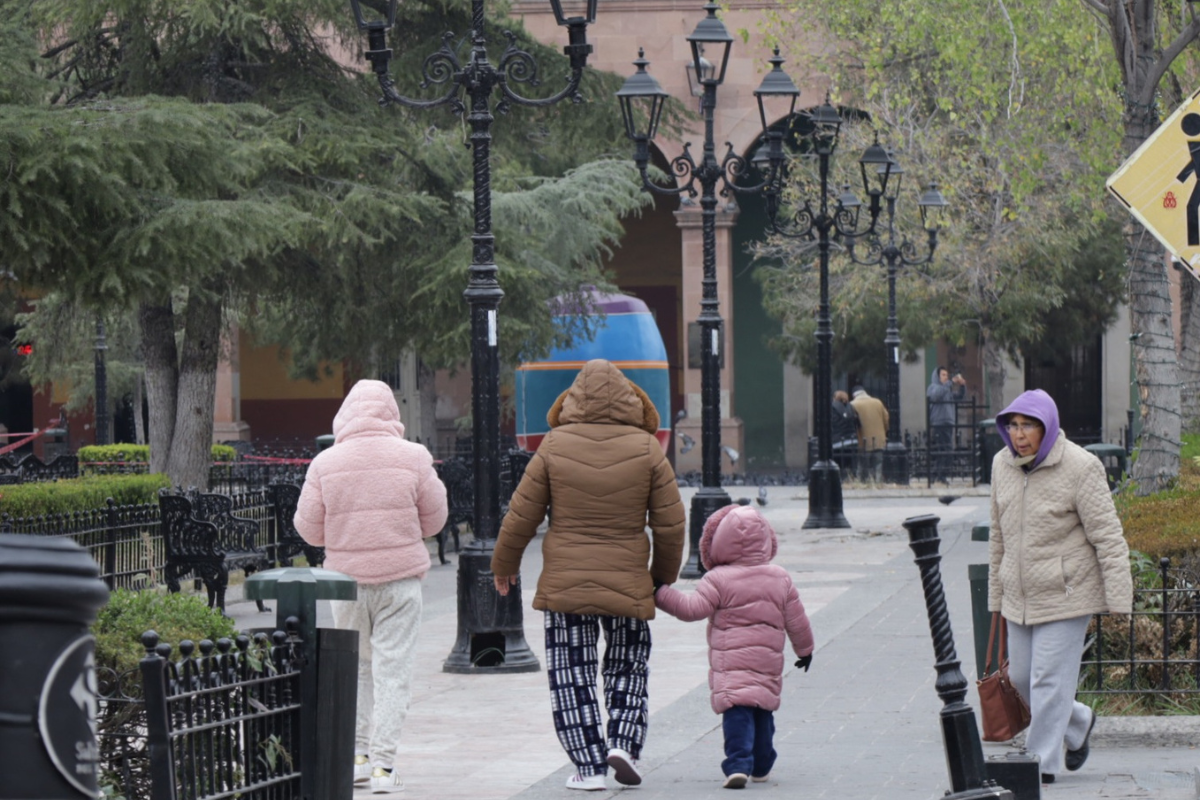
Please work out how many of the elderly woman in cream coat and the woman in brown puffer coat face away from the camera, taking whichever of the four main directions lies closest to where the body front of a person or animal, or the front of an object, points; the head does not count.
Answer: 1

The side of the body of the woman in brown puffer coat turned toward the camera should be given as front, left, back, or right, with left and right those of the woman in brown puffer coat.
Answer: back

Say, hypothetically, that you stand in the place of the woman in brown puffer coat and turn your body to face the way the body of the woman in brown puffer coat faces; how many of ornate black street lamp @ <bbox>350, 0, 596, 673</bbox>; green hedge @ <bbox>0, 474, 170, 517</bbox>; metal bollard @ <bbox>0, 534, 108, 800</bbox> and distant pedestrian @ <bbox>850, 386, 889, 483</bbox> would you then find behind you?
1

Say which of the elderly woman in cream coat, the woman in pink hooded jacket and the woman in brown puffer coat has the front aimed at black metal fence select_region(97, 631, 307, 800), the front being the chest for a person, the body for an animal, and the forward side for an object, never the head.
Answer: the elderly woman in cream coat

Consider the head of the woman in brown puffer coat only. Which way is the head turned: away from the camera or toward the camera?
away from the camera

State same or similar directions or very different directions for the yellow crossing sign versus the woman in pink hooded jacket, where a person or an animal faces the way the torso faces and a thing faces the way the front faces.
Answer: very different directions

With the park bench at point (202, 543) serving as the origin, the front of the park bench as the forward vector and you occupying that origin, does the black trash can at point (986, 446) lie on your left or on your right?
on your left

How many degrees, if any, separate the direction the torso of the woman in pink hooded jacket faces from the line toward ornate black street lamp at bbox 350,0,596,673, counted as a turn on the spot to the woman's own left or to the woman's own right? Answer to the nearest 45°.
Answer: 0° — they already face it

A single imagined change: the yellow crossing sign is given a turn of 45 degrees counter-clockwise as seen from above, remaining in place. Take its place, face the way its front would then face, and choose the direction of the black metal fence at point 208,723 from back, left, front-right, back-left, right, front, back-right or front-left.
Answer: right

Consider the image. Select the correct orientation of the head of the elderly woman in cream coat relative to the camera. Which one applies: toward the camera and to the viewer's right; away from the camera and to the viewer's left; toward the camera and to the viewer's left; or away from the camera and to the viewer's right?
toward the camera and to the viewer's left

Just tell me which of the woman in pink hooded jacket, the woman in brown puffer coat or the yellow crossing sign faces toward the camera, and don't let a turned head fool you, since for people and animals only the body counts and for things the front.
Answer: the yellow crossing sign

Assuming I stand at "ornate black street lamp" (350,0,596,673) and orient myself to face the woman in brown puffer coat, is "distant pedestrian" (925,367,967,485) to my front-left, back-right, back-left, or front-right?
back-left

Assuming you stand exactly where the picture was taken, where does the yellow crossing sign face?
facing the viewer

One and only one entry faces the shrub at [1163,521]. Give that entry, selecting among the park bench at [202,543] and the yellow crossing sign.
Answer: the park bench

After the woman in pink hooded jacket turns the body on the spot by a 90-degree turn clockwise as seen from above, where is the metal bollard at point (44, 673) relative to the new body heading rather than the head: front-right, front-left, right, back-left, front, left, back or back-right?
right

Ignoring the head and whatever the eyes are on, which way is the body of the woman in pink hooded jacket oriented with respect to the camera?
away from the camera

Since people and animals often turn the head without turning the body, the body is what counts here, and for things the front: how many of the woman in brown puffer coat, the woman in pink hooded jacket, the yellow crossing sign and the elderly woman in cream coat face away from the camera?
2

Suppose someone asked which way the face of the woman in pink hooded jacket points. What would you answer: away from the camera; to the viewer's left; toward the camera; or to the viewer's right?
away from the camera
